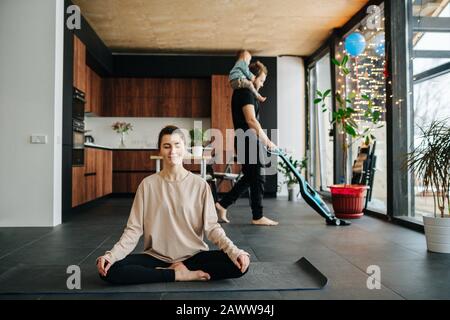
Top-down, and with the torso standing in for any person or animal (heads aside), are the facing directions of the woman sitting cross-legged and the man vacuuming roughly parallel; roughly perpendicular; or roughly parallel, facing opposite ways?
roughly perpendicular

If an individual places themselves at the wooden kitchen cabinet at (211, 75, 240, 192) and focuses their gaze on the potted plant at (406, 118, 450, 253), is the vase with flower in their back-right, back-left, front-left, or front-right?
back-right

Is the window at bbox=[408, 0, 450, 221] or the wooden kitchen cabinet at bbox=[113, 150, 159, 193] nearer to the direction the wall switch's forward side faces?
the window

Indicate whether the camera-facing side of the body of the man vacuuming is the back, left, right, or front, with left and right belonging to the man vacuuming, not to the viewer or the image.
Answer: right

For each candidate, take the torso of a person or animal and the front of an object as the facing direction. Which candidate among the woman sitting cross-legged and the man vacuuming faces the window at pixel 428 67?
the man vacuuming

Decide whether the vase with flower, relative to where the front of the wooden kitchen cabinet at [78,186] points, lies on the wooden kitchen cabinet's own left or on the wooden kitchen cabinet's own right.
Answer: on the wooden kitchen cabinet's own left
